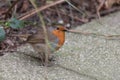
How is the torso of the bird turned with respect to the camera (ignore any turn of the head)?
to the viewer's right
